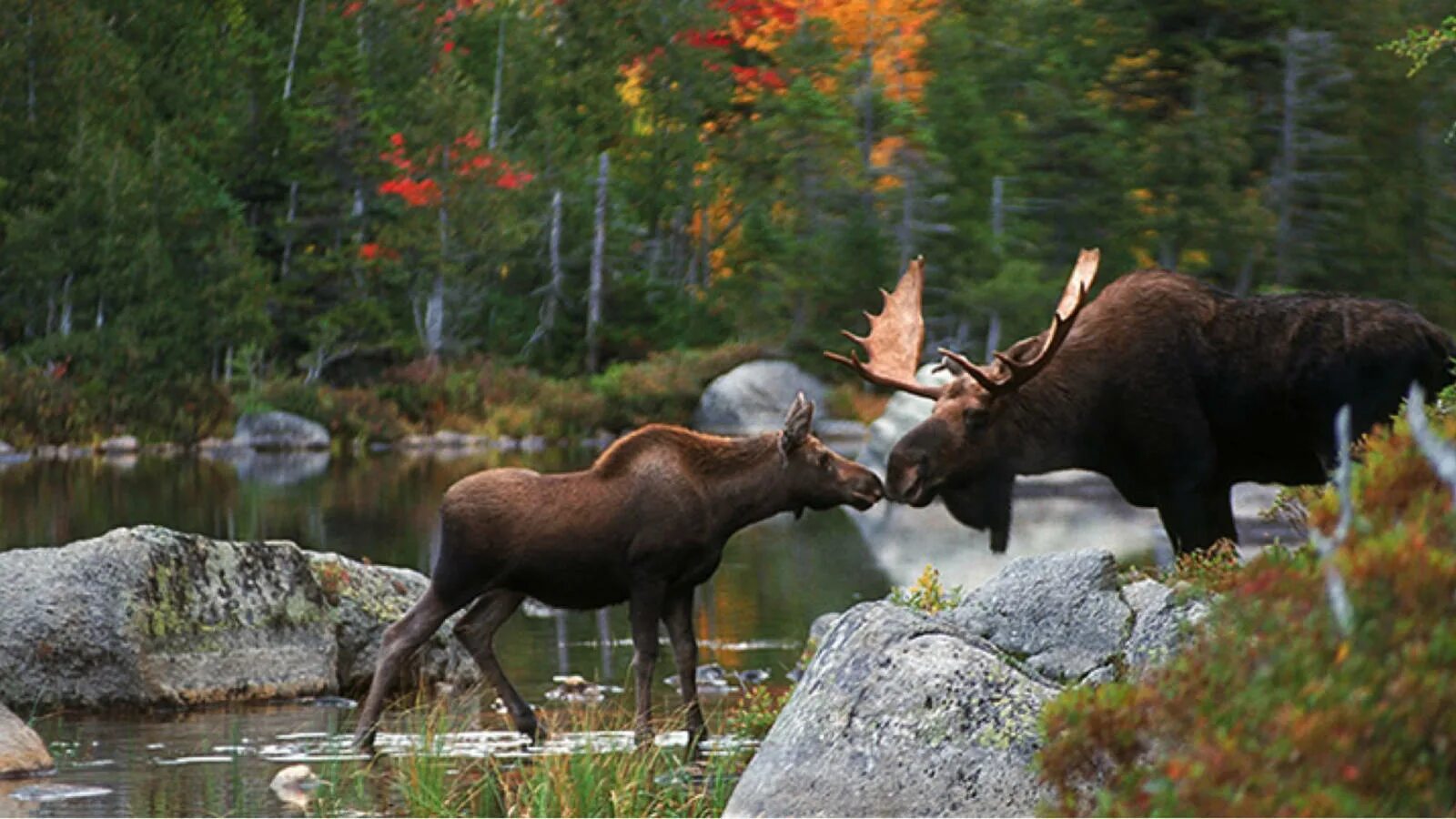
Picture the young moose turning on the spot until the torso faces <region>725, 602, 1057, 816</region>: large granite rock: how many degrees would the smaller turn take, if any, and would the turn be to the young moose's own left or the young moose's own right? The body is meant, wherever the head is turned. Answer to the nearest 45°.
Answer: approximately 90° to the young moose's own right

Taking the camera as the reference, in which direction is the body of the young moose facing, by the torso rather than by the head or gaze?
to the viewer's right

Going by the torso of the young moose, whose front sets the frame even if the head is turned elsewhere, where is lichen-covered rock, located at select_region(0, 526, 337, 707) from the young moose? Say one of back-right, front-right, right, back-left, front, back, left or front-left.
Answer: back-left

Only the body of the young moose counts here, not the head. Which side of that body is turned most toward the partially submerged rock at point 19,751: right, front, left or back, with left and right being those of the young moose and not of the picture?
back

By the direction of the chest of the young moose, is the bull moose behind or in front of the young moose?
in front

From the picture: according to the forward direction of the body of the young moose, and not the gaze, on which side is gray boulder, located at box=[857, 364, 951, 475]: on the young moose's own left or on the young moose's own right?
on the young moose's own left

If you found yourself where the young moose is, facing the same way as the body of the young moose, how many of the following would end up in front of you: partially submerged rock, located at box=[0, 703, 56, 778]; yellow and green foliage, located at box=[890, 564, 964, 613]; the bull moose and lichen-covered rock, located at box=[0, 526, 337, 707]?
2

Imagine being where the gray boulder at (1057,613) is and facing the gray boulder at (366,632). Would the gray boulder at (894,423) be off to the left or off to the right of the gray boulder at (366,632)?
right

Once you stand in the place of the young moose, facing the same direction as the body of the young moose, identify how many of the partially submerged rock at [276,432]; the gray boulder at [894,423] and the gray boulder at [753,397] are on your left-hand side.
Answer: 3

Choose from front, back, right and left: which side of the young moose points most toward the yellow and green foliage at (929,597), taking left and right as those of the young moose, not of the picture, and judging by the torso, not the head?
front

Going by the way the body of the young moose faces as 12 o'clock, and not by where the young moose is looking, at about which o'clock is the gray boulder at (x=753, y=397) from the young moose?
The gray boulder is roughly at 9 o'clock from the young moose.

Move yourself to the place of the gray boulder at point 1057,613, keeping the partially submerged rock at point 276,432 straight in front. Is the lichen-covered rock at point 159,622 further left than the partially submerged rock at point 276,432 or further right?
left

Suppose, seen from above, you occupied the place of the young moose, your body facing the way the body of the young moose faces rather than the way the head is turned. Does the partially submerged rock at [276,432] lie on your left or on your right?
on your left

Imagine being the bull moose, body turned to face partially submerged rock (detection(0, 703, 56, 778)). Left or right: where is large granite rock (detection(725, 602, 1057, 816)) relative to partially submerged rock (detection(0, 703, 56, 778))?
left

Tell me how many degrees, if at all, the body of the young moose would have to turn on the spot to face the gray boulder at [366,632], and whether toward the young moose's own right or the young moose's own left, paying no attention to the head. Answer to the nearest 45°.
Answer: approximately 135° to the young moose's own left

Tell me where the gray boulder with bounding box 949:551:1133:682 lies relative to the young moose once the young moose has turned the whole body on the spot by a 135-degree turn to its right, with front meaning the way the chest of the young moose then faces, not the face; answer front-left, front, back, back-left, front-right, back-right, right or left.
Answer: left
